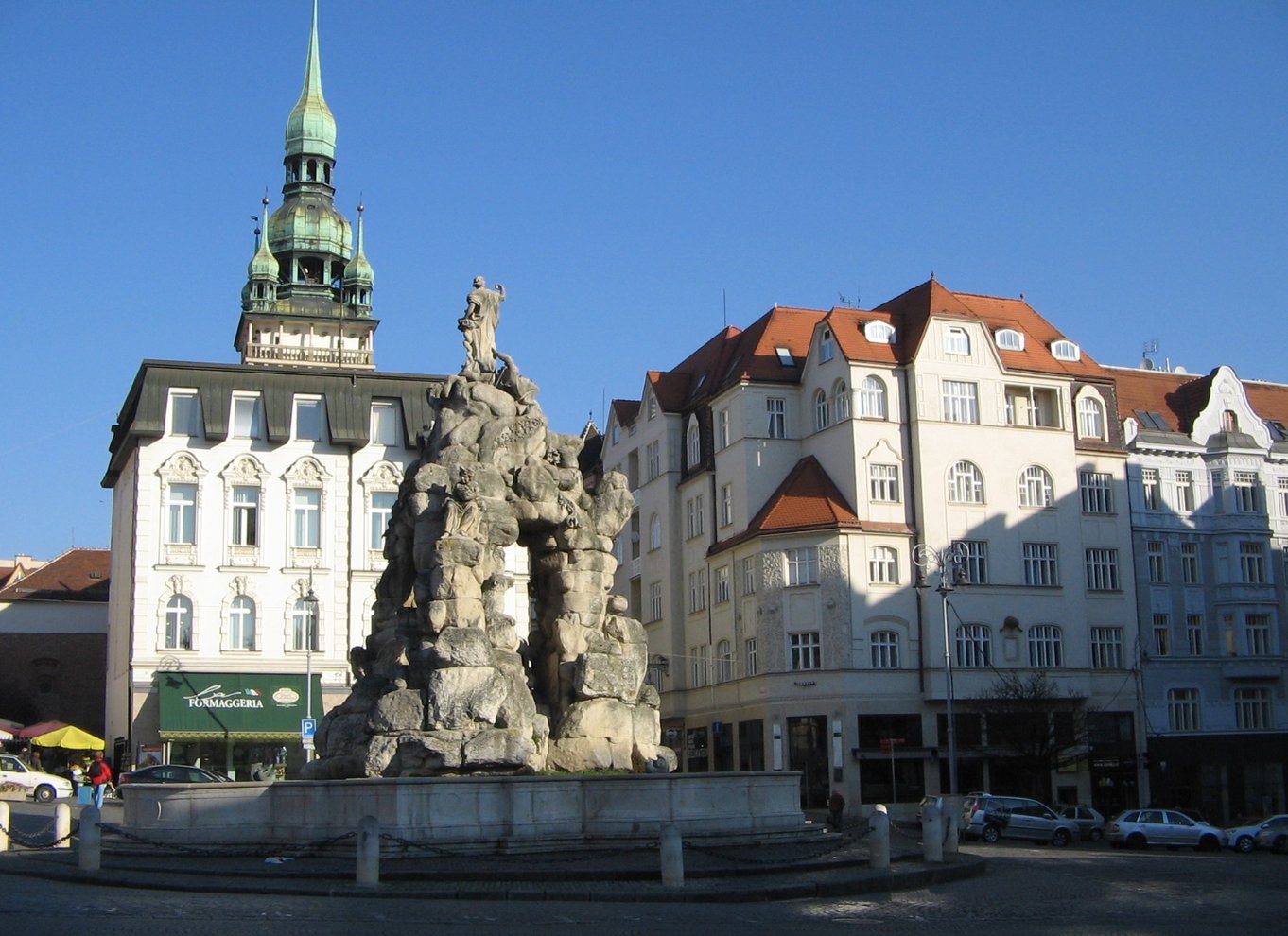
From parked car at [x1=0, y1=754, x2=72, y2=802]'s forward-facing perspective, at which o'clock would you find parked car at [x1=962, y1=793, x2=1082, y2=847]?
parked car at [x1=962, y1=793, x2=1082, y2=847] is roughly at 1 o'clock from parked car at [x1=0, y1=754, x2=72, y2=802].

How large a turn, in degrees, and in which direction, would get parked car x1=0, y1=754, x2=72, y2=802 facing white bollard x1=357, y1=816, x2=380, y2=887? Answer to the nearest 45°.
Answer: approximately 90° to its right

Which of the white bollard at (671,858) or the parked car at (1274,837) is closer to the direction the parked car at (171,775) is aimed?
the parked car

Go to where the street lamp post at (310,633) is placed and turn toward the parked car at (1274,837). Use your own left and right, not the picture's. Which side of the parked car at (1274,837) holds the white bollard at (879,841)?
right
